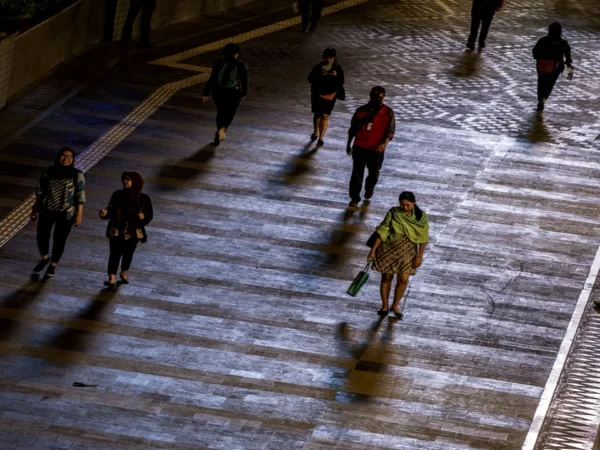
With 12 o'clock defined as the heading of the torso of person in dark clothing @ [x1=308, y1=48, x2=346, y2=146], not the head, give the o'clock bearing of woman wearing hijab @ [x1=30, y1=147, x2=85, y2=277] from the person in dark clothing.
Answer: The woman wearing hijab is roughly at 1 o'clock from the person in dark clothing.

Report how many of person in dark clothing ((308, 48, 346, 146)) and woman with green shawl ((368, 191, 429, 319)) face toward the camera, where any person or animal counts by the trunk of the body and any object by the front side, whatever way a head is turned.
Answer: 2

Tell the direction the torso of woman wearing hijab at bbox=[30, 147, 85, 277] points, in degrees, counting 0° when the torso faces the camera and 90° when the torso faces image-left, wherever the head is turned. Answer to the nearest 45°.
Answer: approximately 0°

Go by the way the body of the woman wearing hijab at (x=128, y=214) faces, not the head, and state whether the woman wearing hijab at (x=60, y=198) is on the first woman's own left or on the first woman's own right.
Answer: on the first woman's own right

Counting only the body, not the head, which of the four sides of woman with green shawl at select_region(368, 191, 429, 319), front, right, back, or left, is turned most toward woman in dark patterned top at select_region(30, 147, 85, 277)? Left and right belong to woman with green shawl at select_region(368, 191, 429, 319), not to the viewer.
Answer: right

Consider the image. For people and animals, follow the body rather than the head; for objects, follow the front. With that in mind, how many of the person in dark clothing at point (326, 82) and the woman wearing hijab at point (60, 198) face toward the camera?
2

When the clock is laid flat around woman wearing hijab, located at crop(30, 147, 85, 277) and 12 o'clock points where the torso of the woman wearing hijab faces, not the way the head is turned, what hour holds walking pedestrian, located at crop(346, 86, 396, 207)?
The walking pedestrian is roughly at 8 o'clock from the woman wearing hijab.

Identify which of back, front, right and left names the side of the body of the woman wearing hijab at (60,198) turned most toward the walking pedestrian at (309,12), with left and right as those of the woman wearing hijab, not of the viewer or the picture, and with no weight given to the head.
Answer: back

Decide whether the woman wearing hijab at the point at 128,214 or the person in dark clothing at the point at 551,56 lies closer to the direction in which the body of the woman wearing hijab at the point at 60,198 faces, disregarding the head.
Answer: the woman wearing hijab

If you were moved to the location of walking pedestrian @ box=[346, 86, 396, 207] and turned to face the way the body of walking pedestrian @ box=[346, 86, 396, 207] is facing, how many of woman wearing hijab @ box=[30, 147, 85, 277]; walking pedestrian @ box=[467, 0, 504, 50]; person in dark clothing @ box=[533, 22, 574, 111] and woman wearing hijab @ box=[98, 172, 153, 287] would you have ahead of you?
2
